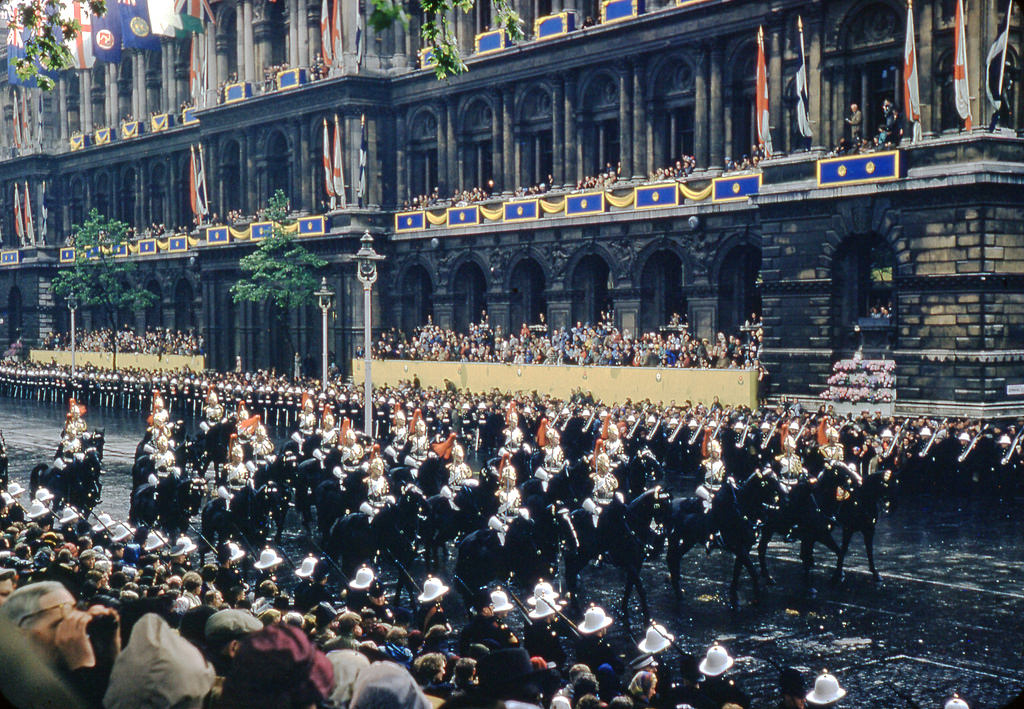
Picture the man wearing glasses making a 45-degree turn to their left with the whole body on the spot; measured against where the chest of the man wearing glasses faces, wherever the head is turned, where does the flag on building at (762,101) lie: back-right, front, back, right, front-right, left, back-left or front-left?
front

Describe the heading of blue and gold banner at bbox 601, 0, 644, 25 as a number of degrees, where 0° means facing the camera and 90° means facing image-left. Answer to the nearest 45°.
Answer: approximately 45°

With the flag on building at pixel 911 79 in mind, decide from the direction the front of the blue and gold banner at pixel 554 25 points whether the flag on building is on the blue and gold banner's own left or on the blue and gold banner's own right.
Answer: on the blue and gold banner's own left

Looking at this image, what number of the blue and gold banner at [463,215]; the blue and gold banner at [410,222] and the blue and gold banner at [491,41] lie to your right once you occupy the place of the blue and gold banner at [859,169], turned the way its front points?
3

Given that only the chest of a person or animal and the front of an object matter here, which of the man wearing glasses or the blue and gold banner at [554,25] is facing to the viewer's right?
the man wearing glasses

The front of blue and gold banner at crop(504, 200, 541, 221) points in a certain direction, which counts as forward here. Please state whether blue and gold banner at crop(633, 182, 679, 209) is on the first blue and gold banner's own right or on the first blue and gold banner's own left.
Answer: on the first blue and gold banner's own left

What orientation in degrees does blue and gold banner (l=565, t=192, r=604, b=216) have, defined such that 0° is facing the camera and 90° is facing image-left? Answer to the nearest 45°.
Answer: approximately 45°

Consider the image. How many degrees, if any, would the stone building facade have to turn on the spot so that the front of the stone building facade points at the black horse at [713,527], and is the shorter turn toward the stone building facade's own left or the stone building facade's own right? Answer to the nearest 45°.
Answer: approximately 45° to the stone building facade's own left

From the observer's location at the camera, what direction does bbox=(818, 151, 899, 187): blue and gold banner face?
facing the viewer and to the left of the viewer

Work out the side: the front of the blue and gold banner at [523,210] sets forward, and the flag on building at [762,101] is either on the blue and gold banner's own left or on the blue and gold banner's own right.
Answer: on the blue and gold banner's own left

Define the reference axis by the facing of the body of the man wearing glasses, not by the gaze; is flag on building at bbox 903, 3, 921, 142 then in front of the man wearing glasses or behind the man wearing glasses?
in front

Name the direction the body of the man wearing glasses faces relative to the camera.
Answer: to the viewer's right

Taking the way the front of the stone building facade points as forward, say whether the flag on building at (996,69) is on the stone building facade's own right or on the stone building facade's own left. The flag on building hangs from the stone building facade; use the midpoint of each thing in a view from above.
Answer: on the stone building facade's own left

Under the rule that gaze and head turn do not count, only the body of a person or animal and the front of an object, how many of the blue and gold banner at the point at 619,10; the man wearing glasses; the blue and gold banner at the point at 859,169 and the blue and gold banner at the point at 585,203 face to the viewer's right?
1

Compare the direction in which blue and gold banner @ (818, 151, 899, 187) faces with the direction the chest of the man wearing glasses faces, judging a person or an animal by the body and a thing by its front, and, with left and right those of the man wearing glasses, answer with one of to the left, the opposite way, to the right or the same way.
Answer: the opposite way
